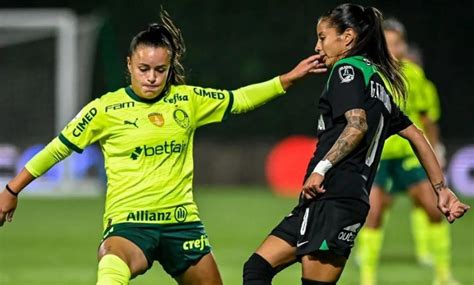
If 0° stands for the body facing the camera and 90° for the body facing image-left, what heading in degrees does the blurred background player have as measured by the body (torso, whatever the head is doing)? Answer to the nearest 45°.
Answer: approximately 45°

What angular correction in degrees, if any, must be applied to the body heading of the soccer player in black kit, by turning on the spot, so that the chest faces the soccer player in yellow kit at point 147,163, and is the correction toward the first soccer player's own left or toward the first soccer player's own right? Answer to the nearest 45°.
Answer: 0° — they already face them

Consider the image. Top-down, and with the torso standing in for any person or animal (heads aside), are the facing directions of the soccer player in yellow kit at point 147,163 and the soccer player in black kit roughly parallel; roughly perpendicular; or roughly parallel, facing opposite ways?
roughly perpendicular

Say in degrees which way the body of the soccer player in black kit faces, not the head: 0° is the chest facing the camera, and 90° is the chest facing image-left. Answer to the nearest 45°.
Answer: approximately 90°

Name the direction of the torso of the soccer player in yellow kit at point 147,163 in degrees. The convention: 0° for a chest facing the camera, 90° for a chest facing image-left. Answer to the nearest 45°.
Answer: approximately 0°
